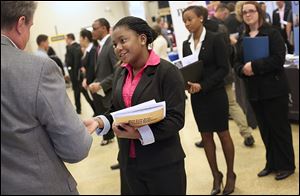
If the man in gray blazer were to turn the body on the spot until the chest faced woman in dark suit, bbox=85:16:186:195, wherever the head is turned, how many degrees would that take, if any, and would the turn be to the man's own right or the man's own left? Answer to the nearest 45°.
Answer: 0° — they already face them

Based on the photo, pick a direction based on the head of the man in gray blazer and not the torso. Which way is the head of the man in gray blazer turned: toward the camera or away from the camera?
away from the camera

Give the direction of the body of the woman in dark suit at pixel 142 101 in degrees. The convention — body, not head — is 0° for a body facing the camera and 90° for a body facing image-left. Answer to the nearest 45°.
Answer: approximately 45°

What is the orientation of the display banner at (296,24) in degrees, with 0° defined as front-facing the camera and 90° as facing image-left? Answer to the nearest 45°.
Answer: approximately 0°

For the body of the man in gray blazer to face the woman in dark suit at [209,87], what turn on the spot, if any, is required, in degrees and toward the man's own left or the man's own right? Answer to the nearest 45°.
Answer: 0° — they already face them

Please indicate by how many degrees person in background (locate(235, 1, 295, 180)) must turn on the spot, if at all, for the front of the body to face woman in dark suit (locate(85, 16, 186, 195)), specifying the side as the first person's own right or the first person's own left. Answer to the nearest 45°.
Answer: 0° — they already face them

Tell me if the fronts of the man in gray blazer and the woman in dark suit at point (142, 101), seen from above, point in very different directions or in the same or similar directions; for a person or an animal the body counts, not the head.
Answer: very different directions

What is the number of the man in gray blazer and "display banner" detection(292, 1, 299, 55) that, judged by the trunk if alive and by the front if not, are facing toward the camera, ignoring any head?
1
